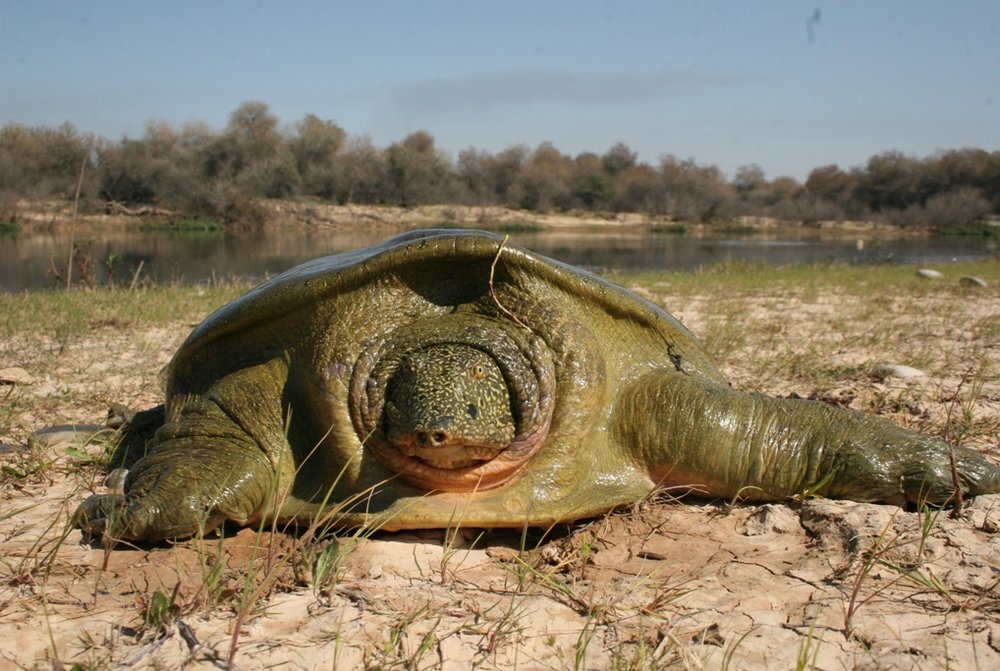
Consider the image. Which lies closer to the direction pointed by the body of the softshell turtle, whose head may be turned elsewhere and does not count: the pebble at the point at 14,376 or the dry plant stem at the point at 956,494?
the dry plant stem

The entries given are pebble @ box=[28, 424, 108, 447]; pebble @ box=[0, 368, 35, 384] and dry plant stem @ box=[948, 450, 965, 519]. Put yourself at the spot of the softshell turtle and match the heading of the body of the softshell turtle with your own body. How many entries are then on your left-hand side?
1

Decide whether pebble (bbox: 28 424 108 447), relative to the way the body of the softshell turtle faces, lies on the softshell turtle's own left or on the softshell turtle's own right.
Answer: on the softshell turtle's own right

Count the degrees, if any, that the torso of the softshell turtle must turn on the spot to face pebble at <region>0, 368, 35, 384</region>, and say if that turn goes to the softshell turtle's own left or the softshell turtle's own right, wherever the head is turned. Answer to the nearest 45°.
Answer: approximately 135° to the softshell turtle's own right

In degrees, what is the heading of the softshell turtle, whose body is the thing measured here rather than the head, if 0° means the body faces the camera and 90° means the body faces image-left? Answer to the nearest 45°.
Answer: approximately 0°

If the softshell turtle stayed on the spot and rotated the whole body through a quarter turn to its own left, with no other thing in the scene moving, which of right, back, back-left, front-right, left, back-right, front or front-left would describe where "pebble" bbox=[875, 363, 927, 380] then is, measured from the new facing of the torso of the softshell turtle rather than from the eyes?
front-left

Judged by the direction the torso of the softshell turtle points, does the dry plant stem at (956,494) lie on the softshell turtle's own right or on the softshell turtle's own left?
on the softshell turtle's own left
